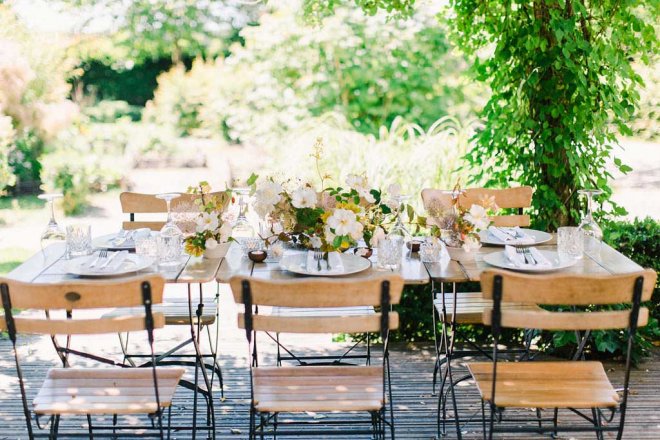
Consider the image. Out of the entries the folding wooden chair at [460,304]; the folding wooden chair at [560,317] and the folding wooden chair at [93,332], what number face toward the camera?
1

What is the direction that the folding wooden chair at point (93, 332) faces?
away from the camera

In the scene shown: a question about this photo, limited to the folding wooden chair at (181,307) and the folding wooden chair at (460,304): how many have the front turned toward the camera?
2

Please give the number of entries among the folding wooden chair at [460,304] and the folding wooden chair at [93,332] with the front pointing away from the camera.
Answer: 1

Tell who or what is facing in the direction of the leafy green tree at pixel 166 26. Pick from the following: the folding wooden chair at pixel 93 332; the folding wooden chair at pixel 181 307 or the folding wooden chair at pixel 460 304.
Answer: the folding wooden chair at pixel 93 332

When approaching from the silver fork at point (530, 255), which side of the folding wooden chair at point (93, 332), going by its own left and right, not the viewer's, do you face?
right

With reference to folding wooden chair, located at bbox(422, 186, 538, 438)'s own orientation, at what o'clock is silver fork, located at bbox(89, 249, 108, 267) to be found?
The silver fork is roughly at 2 o'clock from the folding wooden chair.

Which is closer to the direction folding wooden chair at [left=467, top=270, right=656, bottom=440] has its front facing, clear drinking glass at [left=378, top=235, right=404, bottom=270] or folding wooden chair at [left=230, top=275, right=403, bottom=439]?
the clear drinking glass

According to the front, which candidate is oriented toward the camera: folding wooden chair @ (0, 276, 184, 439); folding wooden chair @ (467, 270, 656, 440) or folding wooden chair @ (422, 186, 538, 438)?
folding wooden chair @ (422, 186, 538, 438)

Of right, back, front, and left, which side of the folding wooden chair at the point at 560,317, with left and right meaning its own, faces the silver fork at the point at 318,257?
left

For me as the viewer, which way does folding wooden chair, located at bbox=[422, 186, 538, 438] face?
facing the viewer

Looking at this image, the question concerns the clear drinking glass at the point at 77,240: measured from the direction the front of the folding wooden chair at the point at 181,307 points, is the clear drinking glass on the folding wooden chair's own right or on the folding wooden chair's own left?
on the folding wooden chair's own right

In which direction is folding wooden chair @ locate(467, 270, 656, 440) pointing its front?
away from the camera

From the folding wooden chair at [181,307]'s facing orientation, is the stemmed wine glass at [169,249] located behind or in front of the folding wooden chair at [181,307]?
in front

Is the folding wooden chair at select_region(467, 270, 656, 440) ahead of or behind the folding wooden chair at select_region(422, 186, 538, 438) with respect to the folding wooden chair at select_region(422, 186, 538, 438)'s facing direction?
ahead

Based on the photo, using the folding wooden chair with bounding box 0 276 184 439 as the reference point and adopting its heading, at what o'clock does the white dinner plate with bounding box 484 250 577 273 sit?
The white dinner plate is roughly at 3 o'clock from the folding wooden chair.

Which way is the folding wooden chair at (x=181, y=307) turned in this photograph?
toward the camera

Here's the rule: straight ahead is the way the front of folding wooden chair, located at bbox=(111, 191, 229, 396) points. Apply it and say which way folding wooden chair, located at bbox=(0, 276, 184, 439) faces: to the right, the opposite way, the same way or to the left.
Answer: the opposite way
